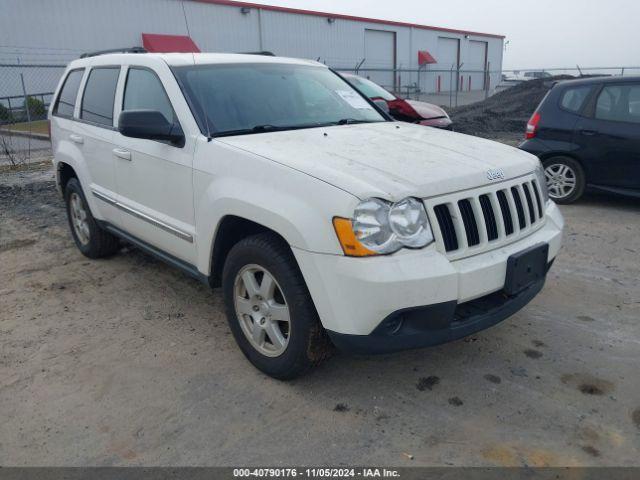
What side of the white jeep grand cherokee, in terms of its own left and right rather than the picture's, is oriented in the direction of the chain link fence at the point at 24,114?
back

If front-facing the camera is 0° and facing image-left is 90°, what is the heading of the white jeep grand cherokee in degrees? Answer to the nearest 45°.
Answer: approximately 315°

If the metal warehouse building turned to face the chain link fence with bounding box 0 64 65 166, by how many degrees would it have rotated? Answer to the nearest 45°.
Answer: approximately 90° to its right

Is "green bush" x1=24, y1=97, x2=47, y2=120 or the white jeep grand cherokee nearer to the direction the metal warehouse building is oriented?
the white jeep grand cherokee

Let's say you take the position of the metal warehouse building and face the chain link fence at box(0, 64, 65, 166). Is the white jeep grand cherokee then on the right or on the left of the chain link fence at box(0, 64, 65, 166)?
left

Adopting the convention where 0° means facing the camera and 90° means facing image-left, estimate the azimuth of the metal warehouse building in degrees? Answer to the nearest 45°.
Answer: approximately 315°

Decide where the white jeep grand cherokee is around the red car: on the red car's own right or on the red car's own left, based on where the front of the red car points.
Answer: on the red car's own right

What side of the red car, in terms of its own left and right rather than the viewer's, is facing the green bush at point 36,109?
back
